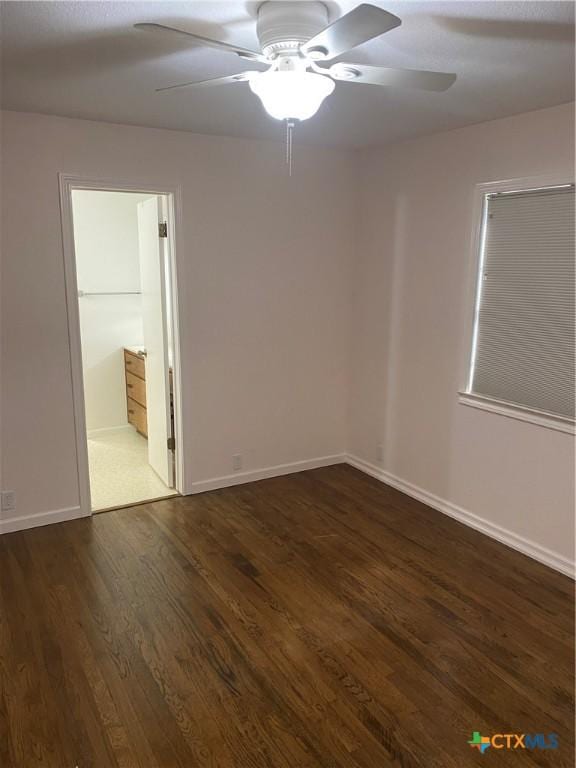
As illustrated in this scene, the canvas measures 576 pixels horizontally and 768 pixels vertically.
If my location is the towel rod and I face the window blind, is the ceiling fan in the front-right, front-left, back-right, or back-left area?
front-right

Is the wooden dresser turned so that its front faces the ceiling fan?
no

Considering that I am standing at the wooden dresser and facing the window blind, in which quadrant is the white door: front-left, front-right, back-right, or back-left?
front-right
